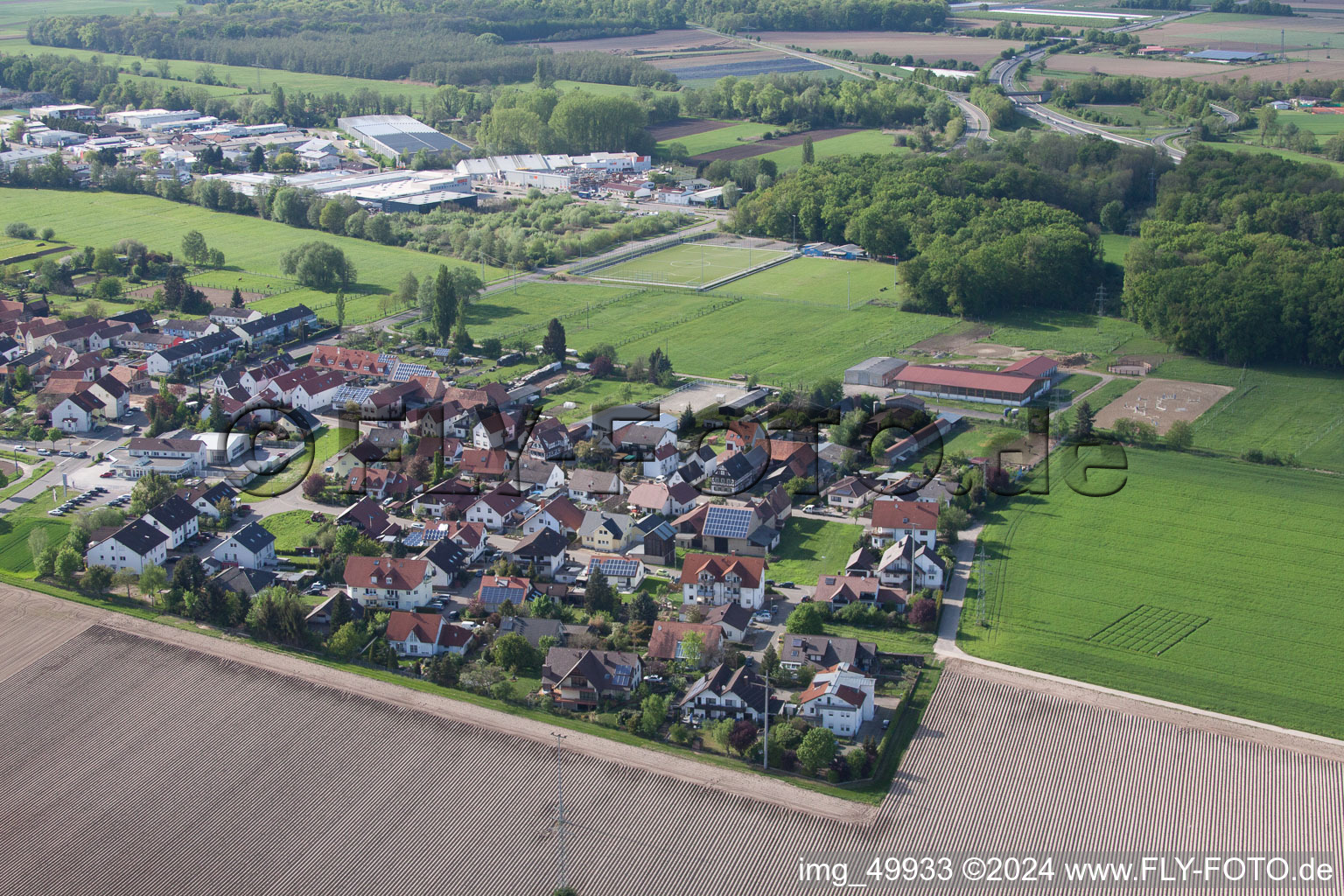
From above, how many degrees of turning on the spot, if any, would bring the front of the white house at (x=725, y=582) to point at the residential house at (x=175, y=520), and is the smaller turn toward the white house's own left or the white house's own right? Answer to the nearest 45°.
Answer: approximately 90° to the white house's own right

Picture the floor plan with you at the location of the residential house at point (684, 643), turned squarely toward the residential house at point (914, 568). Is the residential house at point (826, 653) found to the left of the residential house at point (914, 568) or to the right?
right

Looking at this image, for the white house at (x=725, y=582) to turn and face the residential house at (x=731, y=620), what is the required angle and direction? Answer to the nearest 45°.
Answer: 0° — it already faces it

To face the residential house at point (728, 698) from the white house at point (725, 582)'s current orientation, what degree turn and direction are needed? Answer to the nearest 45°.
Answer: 0° — it already faces it

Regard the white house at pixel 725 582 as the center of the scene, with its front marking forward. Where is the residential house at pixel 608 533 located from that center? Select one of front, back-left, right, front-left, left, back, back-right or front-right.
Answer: back-right

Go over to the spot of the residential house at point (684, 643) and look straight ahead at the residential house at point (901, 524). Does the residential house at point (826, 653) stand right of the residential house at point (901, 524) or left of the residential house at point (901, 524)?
right

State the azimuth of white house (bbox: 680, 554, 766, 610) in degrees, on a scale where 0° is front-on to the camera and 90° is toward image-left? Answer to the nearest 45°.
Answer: approximately 0°

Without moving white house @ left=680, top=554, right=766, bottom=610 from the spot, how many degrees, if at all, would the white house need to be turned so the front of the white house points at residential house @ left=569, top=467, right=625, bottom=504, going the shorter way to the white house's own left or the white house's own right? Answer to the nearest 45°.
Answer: approximately 135° to the white house's own right

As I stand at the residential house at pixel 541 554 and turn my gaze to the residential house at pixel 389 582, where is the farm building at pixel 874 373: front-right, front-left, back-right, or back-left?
back-right

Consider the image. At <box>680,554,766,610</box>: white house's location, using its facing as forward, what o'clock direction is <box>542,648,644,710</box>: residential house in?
The residential house is roughly at 1 o'clock from the white house.

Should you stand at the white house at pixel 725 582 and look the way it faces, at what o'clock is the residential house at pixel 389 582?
The residential house is roughly at 3 o'clock from the white house.
